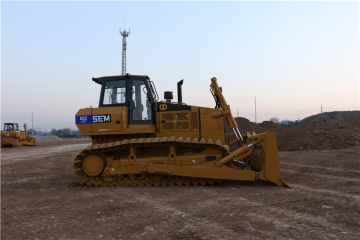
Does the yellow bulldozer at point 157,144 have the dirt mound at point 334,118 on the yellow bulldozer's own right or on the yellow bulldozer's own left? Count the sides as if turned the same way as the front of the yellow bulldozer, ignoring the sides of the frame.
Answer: on the yellow bulldozer's own left

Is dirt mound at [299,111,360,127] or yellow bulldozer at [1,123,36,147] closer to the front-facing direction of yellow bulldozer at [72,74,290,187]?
the dirt mound

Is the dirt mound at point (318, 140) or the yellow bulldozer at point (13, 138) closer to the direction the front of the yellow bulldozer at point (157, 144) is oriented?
the dirt mound

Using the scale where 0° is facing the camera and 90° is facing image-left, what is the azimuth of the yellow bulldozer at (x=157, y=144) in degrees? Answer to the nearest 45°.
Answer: approximately 270°

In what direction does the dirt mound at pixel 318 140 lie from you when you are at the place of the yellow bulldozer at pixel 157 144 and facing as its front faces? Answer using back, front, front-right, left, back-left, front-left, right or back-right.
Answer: front-left

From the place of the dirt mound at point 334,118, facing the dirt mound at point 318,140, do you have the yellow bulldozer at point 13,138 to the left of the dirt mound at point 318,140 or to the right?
right

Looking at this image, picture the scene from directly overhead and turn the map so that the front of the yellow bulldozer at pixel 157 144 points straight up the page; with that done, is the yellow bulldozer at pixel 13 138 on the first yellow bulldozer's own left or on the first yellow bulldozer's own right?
on the first yellow bulldozer's own left
